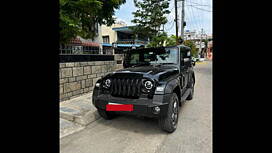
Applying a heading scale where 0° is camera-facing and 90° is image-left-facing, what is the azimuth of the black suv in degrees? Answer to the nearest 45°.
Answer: approximately 45°

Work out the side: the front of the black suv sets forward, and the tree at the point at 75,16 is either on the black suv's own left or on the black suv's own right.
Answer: on the black suv's own right

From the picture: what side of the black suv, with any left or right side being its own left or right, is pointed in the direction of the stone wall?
right

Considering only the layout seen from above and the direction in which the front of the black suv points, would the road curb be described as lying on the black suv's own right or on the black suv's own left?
on the black suv's own right

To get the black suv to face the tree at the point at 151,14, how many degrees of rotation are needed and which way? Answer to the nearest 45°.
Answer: approximately 135° to its right
